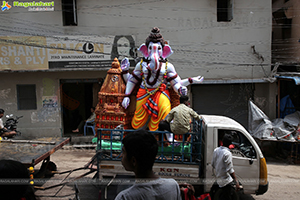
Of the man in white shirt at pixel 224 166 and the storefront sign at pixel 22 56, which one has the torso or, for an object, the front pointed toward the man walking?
the storefront sign

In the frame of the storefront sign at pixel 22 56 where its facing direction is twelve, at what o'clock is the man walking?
The man walking is roughly at 12 o'clock from the storefront sign.

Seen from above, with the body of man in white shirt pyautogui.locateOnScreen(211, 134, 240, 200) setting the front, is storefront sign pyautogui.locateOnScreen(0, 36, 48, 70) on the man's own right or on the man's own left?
on the man's own left

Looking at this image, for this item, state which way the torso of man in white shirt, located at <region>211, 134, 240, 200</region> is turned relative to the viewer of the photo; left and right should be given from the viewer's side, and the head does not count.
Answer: facing away from the viewer and to the right of the viewer

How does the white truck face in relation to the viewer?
to the viewer's right

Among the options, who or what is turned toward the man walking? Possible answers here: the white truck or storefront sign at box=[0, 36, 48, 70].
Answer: the storefront sign

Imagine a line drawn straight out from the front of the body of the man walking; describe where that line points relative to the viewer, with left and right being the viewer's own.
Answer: facing away from the viewer and to the left of the viewer

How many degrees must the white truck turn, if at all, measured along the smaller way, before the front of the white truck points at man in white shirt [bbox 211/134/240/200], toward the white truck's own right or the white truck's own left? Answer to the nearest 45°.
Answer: approximately 45° to the white truck's own right
